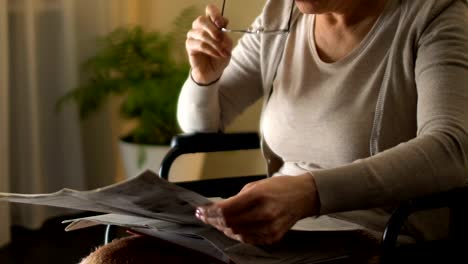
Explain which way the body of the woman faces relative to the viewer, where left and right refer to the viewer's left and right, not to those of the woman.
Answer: facing the viewer and to the left of the viewer

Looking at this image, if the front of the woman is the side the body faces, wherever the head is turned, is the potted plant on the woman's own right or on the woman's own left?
on the woman's own right
